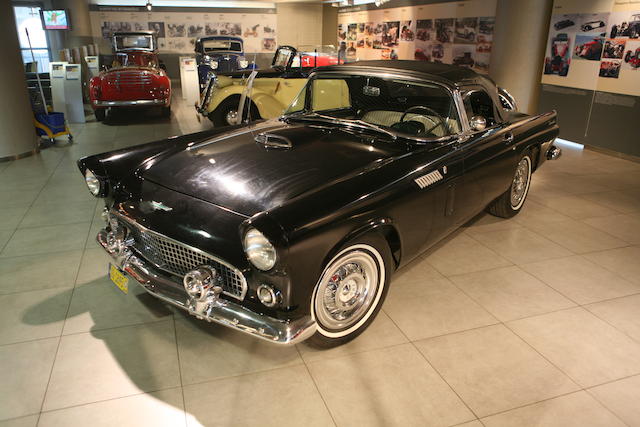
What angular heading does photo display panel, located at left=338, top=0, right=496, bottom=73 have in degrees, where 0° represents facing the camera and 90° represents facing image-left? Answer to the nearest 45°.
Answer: approximately 45°

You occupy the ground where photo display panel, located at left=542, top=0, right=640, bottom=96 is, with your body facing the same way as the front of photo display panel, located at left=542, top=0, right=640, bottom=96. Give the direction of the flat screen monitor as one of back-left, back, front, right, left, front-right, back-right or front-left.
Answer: front-right

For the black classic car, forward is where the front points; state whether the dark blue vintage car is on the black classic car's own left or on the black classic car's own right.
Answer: on the black classic car's own right

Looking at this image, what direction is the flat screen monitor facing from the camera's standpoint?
toward the camera

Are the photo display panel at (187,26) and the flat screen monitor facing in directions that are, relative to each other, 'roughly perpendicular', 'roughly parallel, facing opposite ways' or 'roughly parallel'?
roughly parallel

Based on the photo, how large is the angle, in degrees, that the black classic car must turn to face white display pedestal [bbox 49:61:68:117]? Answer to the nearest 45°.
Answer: approximately 90° to its right

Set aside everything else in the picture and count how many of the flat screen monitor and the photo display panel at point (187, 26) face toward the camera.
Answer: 2

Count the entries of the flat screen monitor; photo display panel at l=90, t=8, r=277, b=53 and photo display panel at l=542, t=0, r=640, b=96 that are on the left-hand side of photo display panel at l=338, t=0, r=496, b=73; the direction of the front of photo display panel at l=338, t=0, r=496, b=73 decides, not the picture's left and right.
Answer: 1

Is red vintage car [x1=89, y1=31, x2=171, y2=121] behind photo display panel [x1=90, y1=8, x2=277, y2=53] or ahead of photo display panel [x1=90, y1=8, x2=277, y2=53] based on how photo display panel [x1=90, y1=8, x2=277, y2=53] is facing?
ahead

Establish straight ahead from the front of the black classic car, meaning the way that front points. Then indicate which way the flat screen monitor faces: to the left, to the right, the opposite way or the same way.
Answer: to the left

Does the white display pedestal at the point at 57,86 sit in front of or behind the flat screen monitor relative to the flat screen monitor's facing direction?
in front

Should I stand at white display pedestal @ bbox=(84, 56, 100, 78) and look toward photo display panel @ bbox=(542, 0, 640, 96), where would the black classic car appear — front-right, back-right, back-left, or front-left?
front-right

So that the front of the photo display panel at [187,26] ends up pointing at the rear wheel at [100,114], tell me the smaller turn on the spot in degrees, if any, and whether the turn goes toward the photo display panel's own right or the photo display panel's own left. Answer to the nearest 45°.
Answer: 0° — it already faces it

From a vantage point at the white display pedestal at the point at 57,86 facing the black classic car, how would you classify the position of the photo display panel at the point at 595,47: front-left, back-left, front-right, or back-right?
front-left

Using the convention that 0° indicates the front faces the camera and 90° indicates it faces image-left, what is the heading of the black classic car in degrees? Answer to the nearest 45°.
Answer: approximately 45°

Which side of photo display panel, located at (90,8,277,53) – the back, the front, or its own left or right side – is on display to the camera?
front
